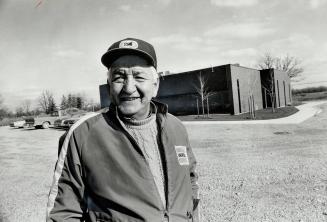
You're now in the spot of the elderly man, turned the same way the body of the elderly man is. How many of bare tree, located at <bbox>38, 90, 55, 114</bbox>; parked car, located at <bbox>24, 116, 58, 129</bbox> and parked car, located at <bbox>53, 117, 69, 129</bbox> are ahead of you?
0

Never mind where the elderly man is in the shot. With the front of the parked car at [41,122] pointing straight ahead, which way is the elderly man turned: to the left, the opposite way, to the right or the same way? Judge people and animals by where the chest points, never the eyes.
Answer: to the left

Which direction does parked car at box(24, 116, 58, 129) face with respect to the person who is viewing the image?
facing the viewer and to the left of the viewer

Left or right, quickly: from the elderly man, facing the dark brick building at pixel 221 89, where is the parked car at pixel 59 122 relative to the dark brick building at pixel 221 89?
left

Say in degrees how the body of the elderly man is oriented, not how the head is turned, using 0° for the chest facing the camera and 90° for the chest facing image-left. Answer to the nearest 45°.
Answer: approximately 315°

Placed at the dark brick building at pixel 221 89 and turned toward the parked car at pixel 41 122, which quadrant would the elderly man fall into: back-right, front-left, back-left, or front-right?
front-left

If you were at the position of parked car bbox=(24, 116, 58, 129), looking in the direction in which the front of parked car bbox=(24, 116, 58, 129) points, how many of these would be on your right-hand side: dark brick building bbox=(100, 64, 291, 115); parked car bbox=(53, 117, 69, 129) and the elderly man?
0

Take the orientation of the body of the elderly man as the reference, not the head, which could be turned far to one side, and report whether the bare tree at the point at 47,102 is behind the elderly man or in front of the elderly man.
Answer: behind

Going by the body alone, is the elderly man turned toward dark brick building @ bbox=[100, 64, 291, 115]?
no

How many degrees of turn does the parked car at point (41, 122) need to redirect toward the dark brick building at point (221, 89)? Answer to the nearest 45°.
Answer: approximately 135° to its left

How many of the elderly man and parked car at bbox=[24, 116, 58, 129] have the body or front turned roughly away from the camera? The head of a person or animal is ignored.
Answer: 0

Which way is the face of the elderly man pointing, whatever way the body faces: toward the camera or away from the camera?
toward the camera

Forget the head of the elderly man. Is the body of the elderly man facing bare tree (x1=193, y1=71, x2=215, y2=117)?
no

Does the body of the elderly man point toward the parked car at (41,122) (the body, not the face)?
no
